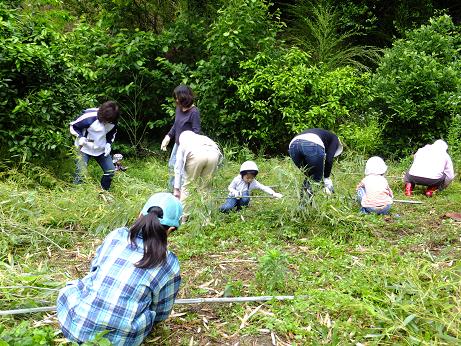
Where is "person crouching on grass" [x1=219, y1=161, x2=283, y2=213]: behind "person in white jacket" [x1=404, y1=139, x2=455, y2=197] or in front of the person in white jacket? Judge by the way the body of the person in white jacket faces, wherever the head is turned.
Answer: behind

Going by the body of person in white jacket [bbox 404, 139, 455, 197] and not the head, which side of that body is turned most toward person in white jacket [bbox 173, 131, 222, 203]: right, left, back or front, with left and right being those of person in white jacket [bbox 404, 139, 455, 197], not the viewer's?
back

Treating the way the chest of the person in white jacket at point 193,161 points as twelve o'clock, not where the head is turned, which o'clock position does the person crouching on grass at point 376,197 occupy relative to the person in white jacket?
The person crouching on grass is roughly at 4 o'clock from the person in white jacket.

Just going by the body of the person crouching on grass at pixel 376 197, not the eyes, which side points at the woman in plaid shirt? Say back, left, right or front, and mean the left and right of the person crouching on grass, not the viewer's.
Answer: back

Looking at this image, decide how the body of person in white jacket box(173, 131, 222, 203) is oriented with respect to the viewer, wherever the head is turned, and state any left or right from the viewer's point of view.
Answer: facing away from the viewer and to the left of the viewer

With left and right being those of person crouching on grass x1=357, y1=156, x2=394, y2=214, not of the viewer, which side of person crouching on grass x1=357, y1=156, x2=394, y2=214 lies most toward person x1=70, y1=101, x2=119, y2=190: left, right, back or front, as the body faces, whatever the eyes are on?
left

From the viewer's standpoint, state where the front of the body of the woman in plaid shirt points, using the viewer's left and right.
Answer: facing away from the viewer and to the right of the viewer

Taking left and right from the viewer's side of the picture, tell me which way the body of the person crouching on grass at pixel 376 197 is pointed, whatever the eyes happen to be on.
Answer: facing away from the viewer

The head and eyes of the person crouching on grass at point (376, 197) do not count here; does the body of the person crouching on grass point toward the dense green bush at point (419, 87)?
yes

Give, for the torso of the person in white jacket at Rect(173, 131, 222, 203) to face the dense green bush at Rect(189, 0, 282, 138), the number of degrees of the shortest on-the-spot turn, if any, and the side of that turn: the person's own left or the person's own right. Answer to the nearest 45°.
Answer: approximately 45° to the person's own right
